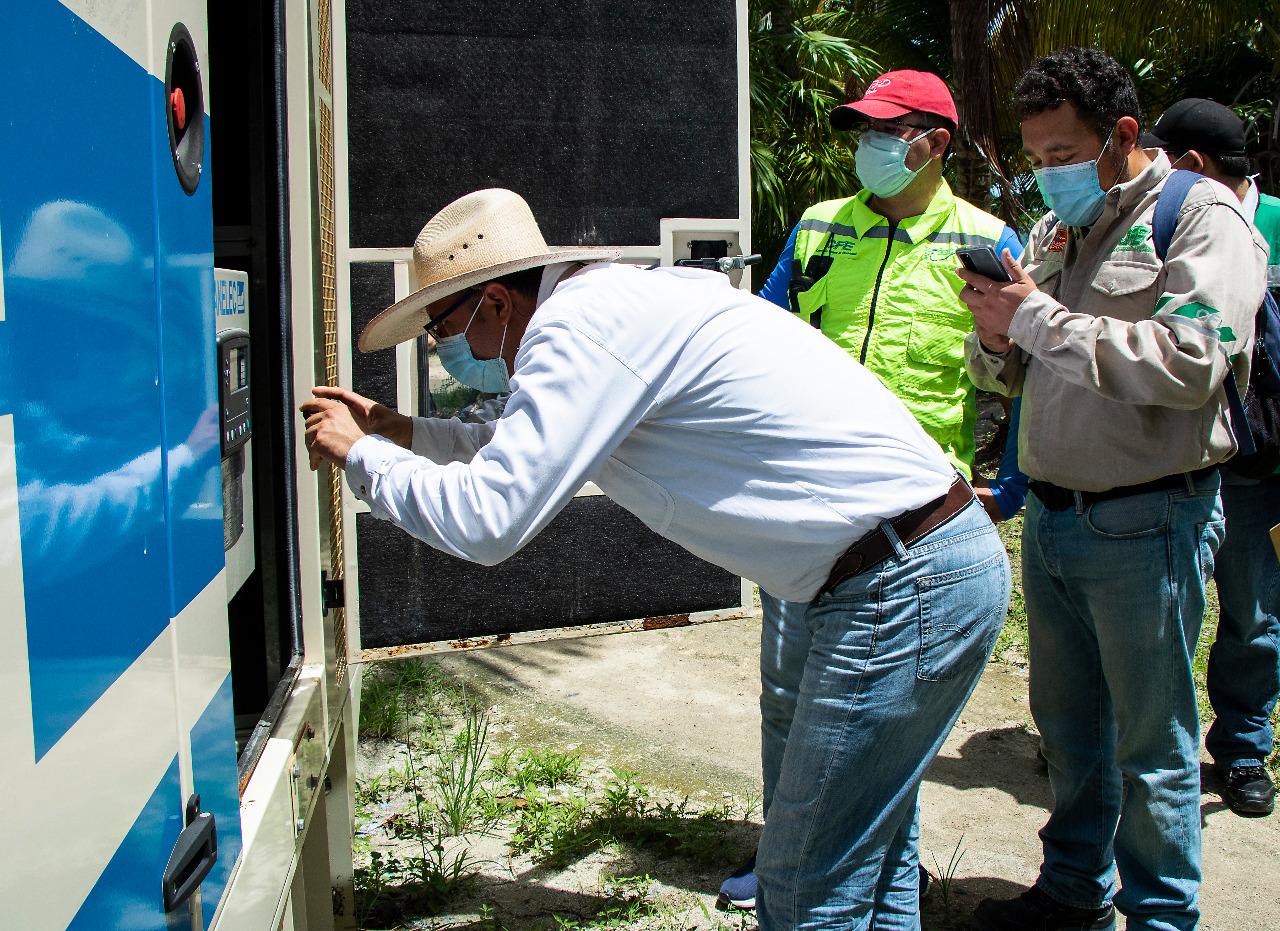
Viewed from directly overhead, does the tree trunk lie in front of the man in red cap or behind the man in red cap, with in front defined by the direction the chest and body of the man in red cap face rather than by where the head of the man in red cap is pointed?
behind

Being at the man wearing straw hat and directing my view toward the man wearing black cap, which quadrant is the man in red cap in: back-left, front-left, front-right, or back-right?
front-left

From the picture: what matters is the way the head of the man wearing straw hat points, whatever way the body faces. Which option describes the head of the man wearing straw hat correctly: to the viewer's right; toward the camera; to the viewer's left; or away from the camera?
to the viewer's left

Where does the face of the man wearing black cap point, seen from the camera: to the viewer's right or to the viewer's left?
to the viewer's left

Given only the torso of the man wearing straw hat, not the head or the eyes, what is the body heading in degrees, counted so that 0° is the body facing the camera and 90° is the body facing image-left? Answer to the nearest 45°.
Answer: approximately 90°

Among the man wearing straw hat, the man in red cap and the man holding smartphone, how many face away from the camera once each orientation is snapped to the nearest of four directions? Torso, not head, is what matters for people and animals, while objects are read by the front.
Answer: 0

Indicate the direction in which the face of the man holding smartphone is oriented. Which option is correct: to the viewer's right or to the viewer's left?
to the viewer's left

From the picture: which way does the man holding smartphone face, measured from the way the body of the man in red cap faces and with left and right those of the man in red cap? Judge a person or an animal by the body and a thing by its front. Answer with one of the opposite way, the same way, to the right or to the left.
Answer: the same way

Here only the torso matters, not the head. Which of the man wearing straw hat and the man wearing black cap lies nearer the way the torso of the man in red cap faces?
the man wearing straw hat

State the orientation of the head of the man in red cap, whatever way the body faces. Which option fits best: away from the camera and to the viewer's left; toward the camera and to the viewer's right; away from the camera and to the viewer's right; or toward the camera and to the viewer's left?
toward the camera and to the viewer's left

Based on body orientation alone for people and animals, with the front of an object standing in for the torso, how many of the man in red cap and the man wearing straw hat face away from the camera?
0

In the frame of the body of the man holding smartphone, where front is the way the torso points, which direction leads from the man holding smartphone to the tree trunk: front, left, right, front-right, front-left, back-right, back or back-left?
back-right

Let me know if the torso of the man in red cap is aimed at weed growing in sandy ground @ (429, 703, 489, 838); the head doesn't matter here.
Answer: no
